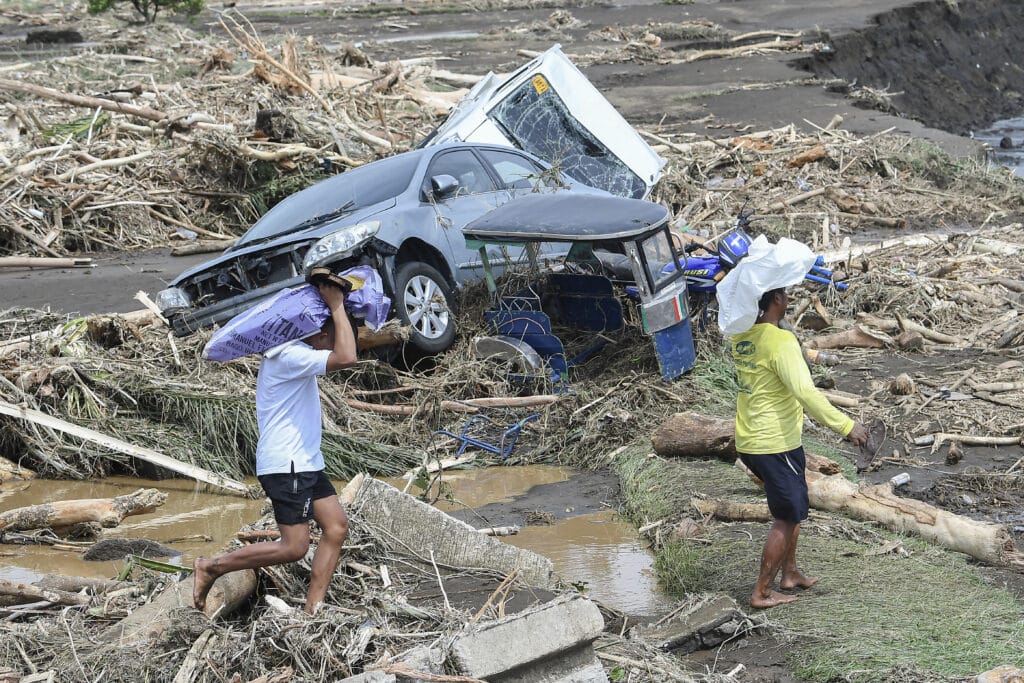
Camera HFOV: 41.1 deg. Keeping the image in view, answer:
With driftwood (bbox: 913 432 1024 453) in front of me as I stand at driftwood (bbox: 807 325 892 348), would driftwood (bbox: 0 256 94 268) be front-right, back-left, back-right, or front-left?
back-right

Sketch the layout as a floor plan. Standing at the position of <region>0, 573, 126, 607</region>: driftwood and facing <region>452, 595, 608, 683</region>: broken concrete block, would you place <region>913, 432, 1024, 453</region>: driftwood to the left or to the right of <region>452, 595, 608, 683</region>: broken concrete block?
left

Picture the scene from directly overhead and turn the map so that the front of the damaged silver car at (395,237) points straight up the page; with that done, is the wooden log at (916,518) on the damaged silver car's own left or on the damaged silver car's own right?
on the damaged silver car's own left

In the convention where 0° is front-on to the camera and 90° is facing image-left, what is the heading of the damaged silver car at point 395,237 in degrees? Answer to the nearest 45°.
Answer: approximately 45°

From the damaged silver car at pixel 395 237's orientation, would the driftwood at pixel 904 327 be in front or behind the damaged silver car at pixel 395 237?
behind

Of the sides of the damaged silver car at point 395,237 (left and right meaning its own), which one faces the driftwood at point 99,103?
right
